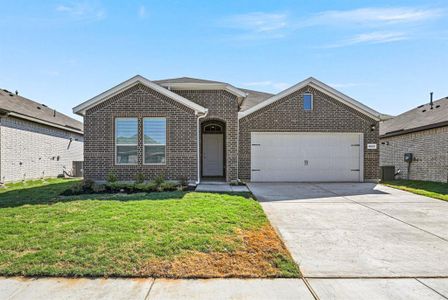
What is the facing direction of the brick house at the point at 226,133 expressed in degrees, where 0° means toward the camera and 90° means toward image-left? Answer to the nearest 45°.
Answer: approximately 0°

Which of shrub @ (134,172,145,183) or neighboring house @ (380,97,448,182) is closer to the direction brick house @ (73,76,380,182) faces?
the shrub

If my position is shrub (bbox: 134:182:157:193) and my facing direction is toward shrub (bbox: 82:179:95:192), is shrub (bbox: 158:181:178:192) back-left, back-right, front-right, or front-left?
back-right

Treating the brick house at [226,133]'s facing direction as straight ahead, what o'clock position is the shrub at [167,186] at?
The shrub is roughly at 1 o'clock from the brick house.

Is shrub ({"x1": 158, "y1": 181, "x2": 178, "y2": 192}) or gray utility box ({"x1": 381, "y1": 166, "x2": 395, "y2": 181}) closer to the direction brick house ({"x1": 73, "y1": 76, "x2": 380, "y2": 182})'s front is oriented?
the shrub

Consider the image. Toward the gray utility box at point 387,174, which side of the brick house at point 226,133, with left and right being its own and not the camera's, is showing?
left

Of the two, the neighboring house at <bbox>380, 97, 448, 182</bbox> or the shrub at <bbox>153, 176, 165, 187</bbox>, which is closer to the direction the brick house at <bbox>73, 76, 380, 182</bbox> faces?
the shrub
